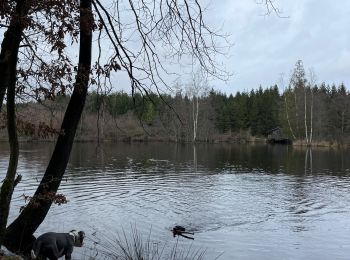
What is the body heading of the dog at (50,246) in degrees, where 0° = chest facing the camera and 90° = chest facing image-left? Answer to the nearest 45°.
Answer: approximately 270°
